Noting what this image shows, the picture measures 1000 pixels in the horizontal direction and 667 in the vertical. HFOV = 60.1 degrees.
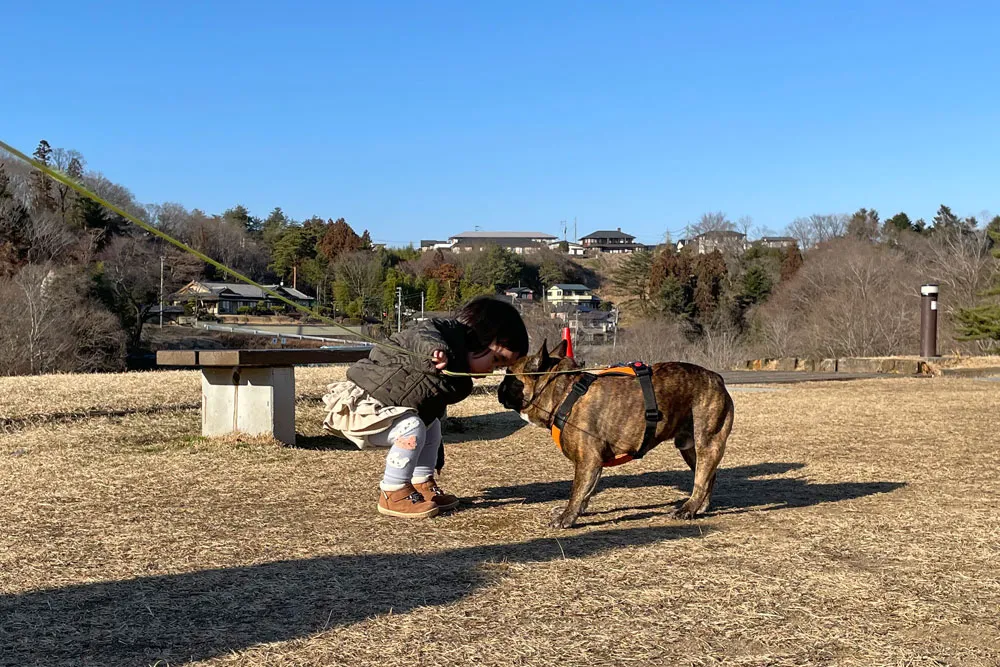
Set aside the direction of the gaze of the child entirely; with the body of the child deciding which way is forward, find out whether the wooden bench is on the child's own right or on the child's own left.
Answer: on the child's own left

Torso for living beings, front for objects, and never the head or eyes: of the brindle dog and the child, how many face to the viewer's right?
1

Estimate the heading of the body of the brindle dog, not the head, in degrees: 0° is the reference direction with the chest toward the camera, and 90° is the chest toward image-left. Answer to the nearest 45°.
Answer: approximately 90°

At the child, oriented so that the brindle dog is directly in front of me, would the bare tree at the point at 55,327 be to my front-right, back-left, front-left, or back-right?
back-left

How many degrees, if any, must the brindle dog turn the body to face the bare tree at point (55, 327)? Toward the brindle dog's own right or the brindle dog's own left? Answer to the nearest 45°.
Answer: approximately 45° to the brindle dog's own right

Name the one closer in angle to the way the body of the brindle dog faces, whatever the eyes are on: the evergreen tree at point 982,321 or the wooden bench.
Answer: the wooden bench

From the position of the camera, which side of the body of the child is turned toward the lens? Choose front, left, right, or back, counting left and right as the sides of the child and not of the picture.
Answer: right

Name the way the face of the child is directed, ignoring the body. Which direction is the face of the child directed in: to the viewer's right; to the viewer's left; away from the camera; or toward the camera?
to the viewer's right

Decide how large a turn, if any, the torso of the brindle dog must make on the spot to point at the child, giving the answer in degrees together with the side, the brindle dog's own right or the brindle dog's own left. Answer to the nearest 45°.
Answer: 0° — it already faces them

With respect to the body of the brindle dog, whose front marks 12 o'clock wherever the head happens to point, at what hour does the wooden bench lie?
The wooden bench is roughly at 1 o'clock from the brindle dog.

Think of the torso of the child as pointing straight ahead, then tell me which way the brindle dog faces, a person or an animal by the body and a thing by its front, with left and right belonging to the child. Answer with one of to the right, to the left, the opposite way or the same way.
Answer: the opposite way
